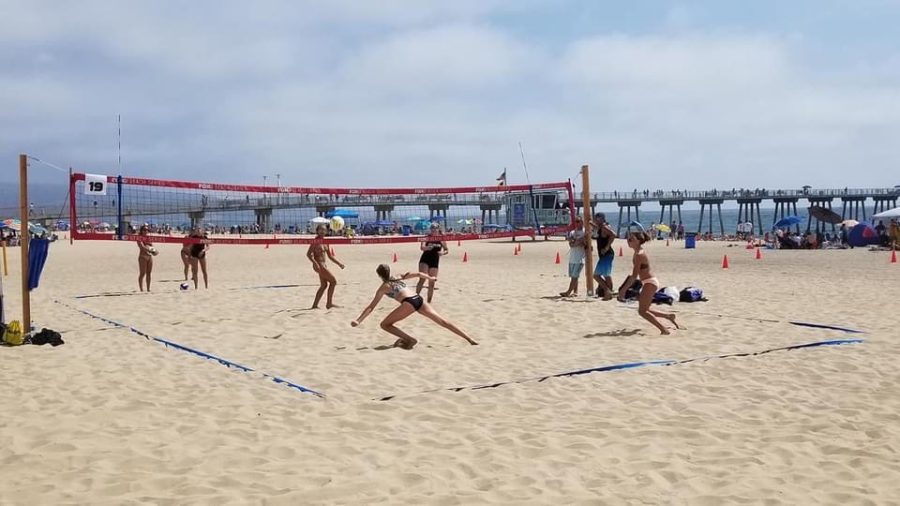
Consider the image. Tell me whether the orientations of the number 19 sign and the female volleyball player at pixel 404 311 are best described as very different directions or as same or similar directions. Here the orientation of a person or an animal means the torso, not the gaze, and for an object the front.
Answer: very different directions

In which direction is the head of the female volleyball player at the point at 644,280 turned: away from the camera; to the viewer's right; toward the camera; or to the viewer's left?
to the viewer's left

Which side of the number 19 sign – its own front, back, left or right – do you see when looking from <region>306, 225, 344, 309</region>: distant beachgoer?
left

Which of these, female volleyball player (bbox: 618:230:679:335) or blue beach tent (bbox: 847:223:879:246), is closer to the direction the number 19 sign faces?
the female volleyball player

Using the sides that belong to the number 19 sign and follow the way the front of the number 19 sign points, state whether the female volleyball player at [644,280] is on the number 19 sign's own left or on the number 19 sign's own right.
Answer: on the number 19 sign's own left

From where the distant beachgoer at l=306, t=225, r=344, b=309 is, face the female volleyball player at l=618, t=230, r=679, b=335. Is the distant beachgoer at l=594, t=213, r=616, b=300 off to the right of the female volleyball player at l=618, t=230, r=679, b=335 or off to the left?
left

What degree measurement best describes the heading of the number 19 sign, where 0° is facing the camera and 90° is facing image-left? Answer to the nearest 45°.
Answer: approximately 0°

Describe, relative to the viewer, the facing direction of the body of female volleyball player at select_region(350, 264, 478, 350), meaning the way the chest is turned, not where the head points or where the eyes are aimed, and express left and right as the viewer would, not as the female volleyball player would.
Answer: facing away from the viewer and to the left of the viewer

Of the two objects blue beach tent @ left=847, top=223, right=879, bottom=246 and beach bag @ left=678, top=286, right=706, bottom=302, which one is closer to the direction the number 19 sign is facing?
the beach bag
